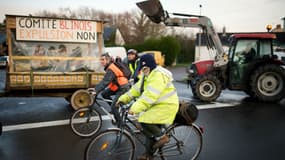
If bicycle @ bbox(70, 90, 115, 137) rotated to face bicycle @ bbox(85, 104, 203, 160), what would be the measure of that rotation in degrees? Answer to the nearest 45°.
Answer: approximately 90° to its left

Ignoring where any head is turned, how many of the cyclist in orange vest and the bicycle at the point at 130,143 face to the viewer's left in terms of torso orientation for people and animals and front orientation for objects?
2

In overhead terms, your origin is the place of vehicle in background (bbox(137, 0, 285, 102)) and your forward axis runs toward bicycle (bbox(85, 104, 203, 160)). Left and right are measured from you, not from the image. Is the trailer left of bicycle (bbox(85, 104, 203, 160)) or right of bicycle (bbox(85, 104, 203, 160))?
right

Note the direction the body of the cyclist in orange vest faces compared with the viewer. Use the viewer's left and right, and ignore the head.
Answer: facing to the left of the viewer

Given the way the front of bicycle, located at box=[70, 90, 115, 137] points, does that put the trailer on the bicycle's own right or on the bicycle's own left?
on the bicycle's own right

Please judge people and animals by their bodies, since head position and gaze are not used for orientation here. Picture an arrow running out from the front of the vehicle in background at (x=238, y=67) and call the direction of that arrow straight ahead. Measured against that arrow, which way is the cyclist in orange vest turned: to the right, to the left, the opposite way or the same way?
the same way

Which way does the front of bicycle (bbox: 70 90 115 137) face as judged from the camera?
facing to the left of the viewer

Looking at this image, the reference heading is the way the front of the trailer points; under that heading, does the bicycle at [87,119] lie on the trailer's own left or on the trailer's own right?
on the trailer's own left

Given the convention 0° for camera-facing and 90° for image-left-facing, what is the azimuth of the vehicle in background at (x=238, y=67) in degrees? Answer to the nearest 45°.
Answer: approximately 90°

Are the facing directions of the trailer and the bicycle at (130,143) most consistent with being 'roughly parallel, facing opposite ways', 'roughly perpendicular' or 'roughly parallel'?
roughly parallel

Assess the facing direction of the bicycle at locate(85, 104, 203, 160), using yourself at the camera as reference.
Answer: facing to the left of the viewer

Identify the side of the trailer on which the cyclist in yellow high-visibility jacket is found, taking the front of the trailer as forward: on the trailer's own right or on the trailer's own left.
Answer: on the trailer's own left

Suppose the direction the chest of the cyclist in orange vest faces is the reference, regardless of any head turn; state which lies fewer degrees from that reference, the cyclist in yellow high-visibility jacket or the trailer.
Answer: the trailer

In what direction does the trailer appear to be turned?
to the viewer's left

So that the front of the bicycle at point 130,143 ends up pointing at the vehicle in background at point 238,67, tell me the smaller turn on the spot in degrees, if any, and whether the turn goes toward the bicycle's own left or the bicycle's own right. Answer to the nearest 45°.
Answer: approximately 135° to the bicycle's own right

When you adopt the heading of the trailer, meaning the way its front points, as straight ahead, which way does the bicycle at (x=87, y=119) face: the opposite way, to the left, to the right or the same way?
the same way
